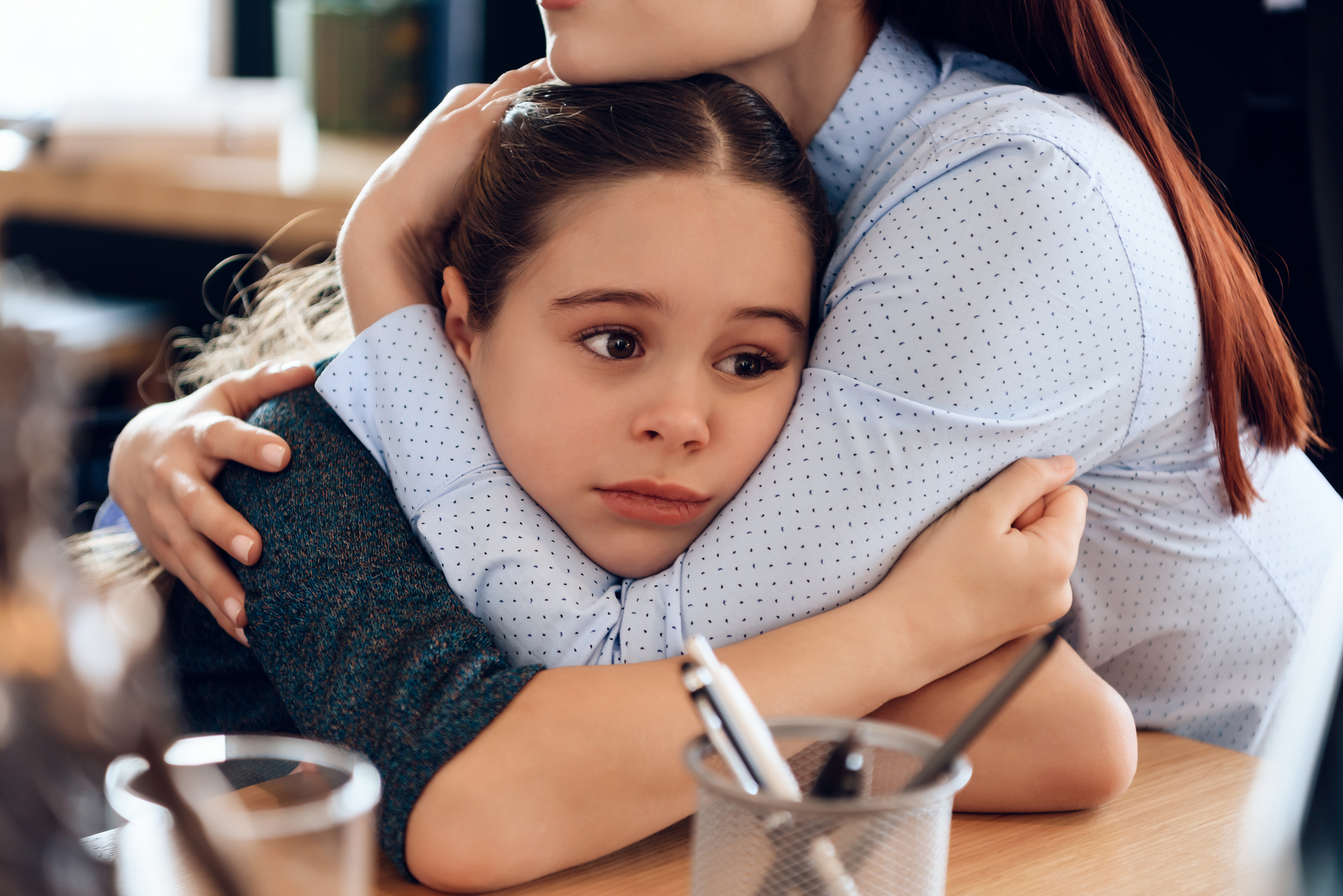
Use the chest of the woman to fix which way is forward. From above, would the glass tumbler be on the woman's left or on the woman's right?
on the woman's left

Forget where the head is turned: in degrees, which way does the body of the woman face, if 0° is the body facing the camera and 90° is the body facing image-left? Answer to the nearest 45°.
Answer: approximately 90°

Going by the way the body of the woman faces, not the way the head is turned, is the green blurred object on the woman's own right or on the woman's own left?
on the woman's own right

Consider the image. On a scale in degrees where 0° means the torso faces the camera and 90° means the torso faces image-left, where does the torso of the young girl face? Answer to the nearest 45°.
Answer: approximately 315°

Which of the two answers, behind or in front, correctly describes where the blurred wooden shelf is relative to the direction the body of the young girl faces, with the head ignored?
behind
